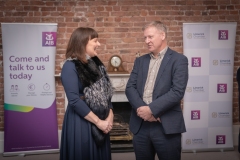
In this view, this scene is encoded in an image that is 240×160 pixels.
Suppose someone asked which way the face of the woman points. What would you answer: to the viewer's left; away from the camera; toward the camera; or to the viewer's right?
to the viewer's right

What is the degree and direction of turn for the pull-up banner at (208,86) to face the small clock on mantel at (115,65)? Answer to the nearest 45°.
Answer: approximately 90° to its right

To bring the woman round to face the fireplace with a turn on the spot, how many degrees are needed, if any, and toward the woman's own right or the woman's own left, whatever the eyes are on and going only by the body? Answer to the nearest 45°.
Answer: approximately 135° to the woman's own left

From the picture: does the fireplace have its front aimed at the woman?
yes

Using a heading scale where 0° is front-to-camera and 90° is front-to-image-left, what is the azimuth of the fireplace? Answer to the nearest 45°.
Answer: approximately 0°

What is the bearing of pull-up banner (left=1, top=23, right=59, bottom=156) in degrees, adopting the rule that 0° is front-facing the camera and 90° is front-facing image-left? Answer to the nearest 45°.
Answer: approximately 0°

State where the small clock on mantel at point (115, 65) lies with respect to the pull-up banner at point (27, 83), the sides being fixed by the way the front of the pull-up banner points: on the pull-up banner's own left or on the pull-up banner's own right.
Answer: on the pull-up banner's own left

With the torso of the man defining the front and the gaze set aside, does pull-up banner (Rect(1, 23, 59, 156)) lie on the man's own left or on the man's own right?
on the man's own right
